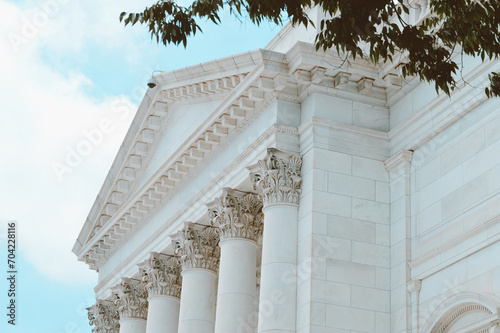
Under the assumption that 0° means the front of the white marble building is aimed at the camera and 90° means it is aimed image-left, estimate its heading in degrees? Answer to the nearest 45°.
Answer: approximately 45°
